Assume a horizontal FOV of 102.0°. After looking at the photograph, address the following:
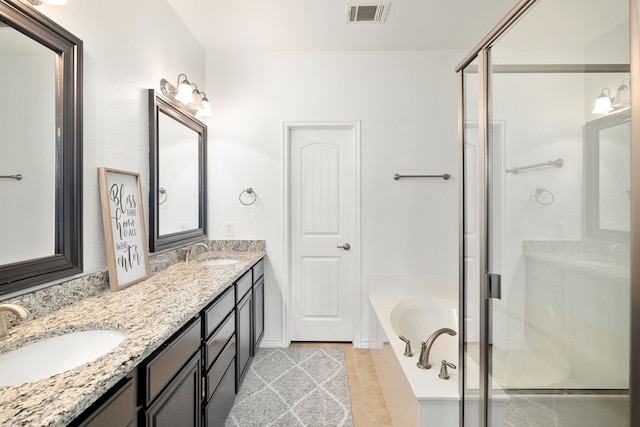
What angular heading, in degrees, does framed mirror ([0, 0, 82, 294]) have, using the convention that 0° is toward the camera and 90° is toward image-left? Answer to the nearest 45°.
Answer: approximately 315°

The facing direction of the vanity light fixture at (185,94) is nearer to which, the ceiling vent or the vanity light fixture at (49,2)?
the ceiling vent

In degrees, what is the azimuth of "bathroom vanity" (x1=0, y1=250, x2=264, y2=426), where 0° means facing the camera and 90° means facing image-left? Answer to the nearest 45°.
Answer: approximately 315°
